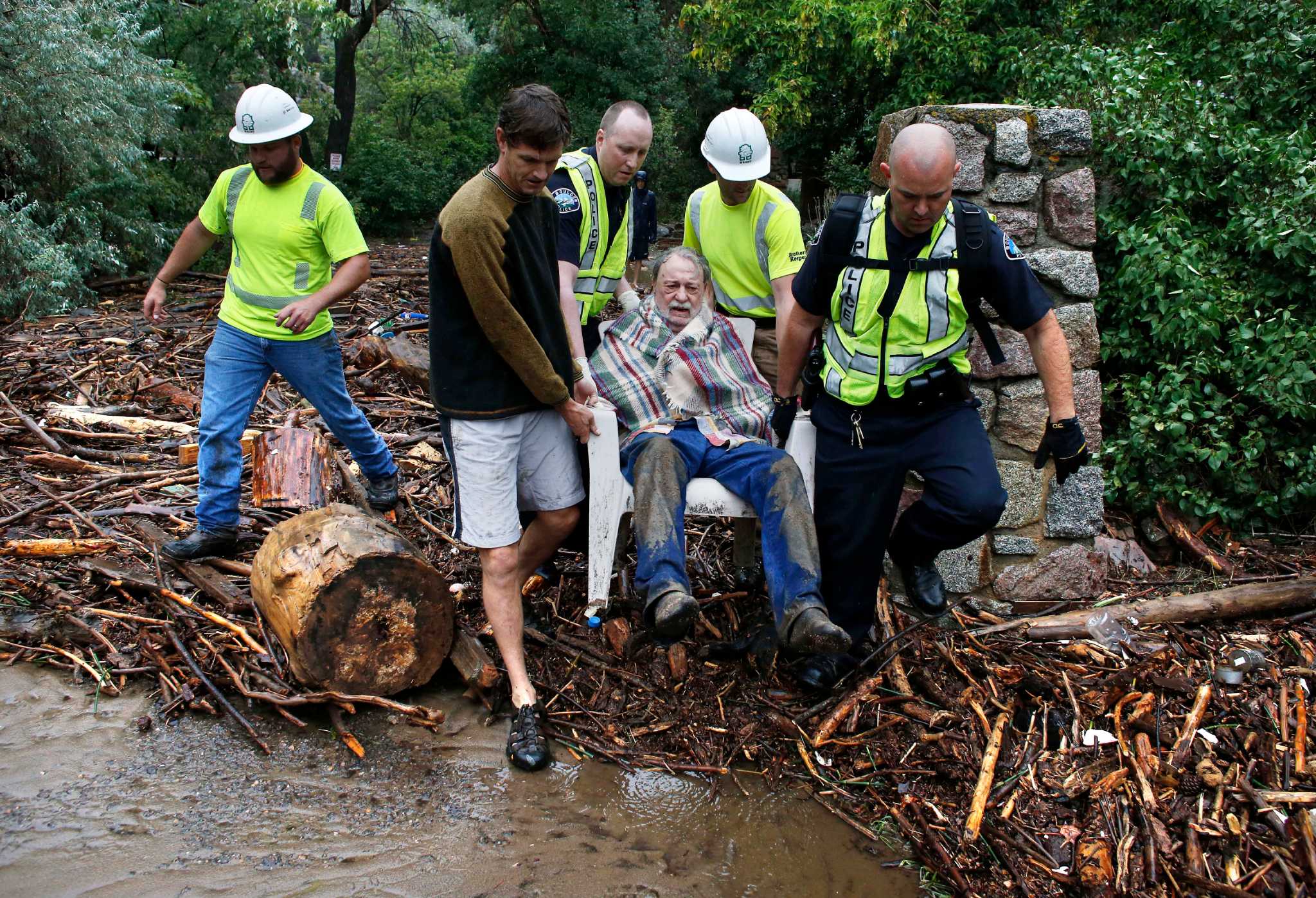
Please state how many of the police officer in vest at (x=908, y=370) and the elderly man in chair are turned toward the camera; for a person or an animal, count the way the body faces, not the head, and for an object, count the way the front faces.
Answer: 2

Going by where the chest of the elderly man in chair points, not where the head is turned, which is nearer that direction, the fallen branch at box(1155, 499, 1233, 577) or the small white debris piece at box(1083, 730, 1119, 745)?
the small white debris piece

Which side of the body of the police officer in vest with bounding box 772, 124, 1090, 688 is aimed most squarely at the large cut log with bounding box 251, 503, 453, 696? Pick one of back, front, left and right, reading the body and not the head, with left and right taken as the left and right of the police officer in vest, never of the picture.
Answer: right

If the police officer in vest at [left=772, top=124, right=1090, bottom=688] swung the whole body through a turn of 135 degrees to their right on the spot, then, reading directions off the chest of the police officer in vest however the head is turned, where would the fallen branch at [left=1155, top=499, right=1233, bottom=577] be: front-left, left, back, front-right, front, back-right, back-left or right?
right

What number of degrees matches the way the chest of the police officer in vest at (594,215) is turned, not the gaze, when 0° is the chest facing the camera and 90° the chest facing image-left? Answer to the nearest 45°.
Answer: approximately 315°

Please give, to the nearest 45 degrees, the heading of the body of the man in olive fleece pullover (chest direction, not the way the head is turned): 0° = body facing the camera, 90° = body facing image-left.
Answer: approximately 315°
